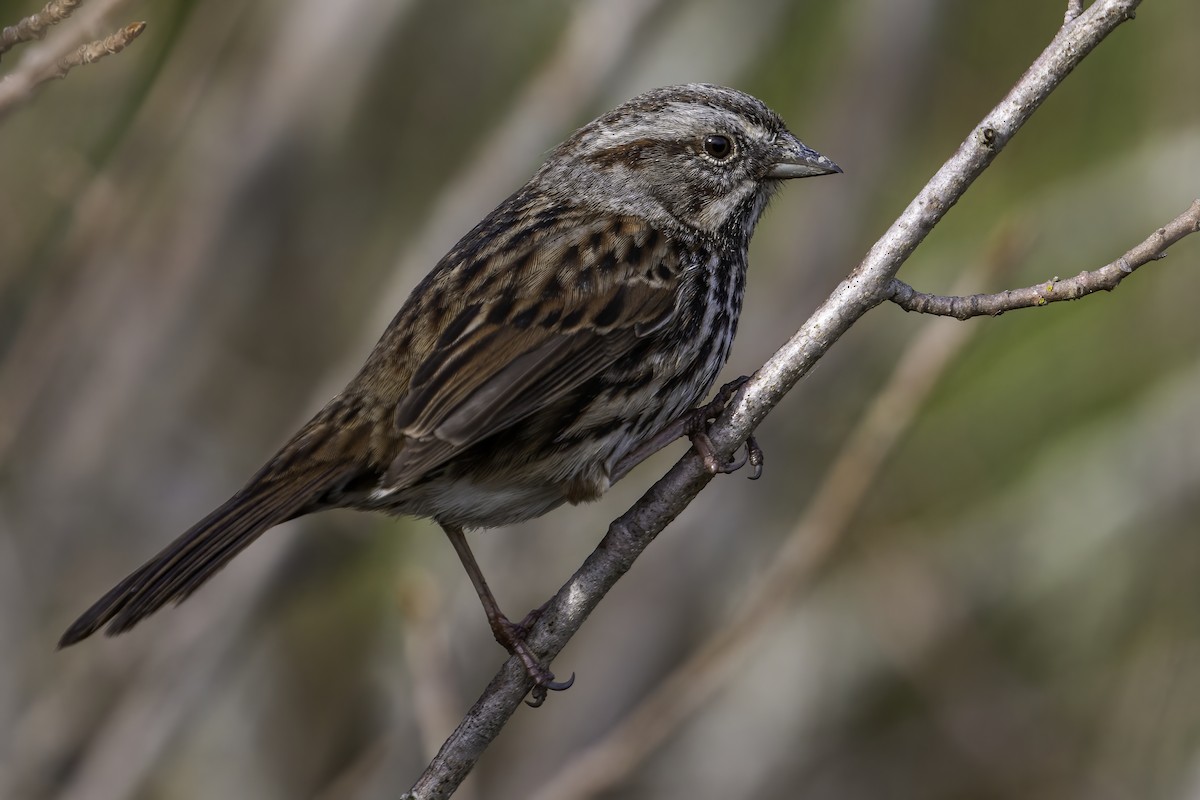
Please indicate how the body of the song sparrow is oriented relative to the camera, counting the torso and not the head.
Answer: to the viewer's right
